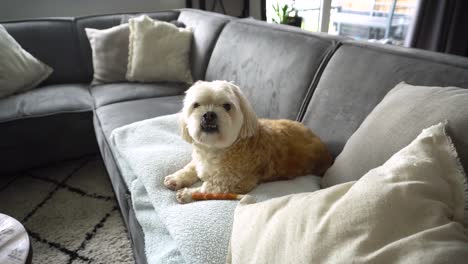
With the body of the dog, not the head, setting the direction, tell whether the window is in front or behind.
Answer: behind

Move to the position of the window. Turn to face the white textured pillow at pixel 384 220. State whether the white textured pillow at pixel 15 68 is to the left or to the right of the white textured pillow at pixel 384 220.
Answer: right

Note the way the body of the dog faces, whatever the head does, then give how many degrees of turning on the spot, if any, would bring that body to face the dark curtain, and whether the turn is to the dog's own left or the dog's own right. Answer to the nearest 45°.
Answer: approximately 180°

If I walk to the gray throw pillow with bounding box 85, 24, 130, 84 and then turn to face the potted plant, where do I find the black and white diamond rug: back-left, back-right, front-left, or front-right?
back-right

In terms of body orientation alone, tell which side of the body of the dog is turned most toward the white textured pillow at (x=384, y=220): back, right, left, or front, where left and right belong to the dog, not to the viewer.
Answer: left

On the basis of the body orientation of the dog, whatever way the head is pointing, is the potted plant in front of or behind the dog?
behind

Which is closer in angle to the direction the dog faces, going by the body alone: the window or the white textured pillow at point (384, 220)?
the white textured pillow

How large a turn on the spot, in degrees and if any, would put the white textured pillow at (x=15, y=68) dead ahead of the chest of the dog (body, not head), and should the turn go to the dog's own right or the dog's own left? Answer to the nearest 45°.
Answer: approximately 90° to the dog's own right

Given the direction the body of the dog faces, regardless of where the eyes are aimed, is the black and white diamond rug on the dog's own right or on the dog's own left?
on the dog's own right

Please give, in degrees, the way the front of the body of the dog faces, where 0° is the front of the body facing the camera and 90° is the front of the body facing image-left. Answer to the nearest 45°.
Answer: approximately 45°
